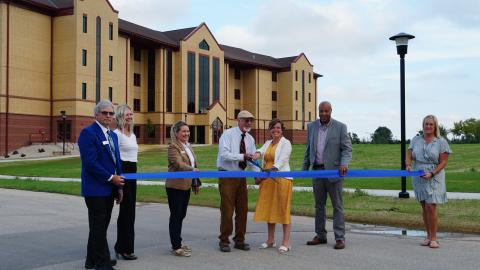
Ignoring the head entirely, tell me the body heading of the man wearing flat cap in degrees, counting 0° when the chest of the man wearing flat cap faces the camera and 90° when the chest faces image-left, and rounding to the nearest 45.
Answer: approximately 315°

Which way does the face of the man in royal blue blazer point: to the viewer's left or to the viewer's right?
to the viewer's right

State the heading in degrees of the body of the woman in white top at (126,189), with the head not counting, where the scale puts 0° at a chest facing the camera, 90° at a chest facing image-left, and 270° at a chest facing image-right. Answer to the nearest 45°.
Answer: approximately 315°

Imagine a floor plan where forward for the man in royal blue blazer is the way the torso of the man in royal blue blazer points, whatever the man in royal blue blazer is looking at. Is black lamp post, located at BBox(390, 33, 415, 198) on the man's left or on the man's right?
on the man's left

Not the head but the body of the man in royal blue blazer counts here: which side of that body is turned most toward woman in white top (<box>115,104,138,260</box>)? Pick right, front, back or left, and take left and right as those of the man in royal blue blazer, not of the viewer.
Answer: left

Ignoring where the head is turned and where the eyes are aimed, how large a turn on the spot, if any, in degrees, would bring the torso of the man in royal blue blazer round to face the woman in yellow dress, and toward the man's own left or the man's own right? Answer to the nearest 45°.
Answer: approximately 45° to the man's own left
